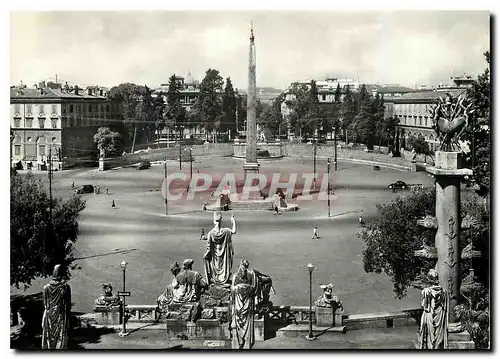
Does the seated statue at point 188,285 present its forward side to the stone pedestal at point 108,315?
no

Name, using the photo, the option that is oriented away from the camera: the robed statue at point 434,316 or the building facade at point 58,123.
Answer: the robed statue

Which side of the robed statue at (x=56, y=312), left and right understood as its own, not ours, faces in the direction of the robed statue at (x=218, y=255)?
right

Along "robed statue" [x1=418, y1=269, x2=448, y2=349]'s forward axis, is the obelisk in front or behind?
in front

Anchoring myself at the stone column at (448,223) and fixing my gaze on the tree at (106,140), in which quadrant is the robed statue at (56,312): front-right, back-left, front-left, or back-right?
front-left

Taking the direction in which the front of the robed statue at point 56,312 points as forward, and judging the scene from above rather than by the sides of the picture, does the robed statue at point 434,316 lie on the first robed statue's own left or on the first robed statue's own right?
on the first robed statue's own right

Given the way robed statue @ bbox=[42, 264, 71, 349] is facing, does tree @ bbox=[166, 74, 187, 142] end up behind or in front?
in front

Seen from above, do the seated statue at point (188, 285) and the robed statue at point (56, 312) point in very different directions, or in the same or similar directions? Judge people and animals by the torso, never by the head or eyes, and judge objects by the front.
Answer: same or similar directions

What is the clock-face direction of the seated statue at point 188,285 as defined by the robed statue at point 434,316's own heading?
The seated statue is roughly at 9 o'clock from the robed statue.

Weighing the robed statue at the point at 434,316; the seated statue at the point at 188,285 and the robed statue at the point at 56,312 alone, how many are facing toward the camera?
0

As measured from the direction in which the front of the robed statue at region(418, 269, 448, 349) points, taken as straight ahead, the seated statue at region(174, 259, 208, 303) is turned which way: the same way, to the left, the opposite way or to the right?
the same way

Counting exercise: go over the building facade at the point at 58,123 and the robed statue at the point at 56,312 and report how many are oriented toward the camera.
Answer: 1

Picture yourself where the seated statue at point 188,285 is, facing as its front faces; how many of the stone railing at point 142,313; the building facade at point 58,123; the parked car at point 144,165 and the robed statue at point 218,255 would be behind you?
0

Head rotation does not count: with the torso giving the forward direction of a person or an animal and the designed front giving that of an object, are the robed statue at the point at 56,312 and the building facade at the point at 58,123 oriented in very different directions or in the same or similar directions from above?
very different directions

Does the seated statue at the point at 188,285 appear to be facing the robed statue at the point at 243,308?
no

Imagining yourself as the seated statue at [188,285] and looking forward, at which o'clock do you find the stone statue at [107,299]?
The stone statue is roughly at 10 o'clock from the seated statue.

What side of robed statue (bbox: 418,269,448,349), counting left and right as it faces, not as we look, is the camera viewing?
back

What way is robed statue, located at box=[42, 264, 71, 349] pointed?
away from the camera
